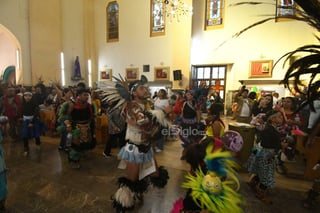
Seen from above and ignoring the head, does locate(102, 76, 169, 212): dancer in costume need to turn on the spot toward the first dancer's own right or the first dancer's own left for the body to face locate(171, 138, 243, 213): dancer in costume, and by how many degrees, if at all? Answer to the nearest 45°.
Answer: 0° — they already face them

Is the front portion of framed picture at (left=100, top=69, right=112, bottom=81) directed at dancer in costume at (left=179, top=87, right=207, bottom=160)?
yes

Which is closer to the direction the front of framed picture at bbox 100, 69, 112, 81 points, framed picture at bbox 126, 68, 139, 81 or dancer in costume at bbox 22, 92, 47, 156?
the dancer in costume
